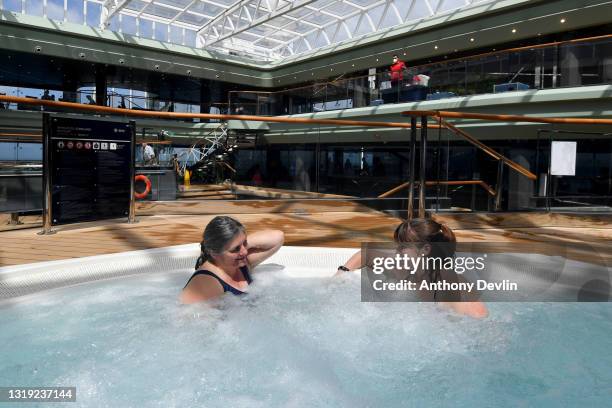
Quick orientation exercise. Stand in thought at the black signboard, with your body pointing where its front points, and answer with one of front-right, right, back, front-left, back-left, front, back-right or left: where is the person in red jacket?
left

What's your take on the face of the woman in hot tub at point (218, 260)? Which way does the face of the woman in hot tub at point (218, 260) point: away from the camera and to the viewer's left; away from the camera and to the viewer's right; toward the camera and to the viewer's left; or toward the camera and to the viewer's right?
toward the camera and to the viewer's right

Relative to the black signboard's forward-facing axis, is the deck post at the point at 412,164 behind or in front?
in front

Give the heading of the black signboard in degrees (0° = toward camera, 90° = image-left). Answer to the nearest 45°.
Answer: approximately 315°

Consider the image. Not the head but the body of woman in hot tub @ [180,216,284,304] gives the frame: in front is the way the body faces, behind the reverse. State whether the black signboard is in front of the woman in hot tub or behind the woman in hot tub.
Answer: behind

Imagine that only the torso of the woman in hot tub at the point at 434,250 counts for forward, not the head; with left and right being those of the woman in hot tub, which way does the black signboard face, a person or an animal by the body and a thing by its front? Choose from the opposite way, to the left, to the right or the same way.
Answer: the opposite way
